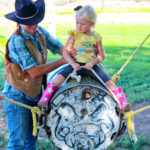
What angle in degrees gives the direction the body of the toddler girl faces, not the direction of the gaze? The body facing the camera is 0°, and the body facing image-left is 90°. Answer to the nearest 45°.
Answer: approximately 0°

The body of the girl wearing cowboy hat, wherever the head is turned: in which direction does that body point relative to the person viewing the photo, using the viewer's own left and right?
facing the viewer and to the right of the viewer

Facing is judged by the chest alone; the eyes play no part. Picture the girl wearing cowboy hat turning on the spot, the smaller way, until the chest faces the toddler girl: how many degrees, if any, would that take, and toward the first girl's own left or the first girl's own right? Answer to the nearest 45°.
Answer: approximately 45° to the first girl's own left

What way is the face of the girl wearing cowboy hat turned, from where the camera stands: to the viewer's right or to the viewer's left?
to the viewer's right

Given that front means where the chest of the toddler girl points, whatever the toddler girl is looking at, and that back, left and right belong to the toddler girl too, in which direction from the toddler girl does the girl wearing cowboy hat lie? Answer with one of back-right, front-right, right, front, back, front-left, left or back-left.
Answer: right

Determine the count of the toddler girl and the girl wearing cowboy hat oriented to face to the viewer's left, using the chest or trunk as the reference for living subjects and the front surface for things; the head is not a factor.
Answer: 0
